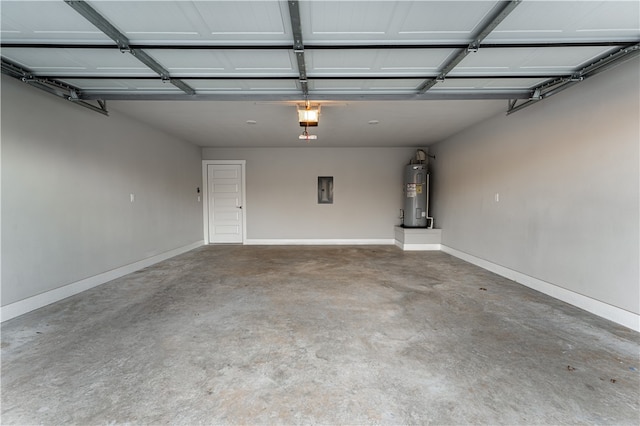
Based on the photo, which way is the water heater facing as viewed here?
toward the camera

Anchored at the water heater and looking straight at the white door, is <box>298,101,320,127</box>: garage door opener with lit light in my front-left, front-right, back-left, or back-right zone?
front-left

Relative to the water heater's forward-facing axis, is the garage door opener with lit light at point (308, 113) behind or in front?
in front

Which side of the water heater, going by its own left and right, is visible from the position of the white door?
right

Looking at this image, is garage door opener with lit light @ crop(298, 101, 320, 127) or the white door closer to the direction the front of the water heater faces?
the garage door opener with lit light

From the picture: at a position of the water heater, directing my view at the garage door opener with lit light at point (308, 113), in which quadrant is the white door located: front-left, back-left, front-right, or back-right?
front-right

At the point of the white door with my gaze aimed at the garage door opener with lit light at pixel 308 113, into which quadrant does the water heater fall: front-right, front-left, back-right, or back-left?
front-left
